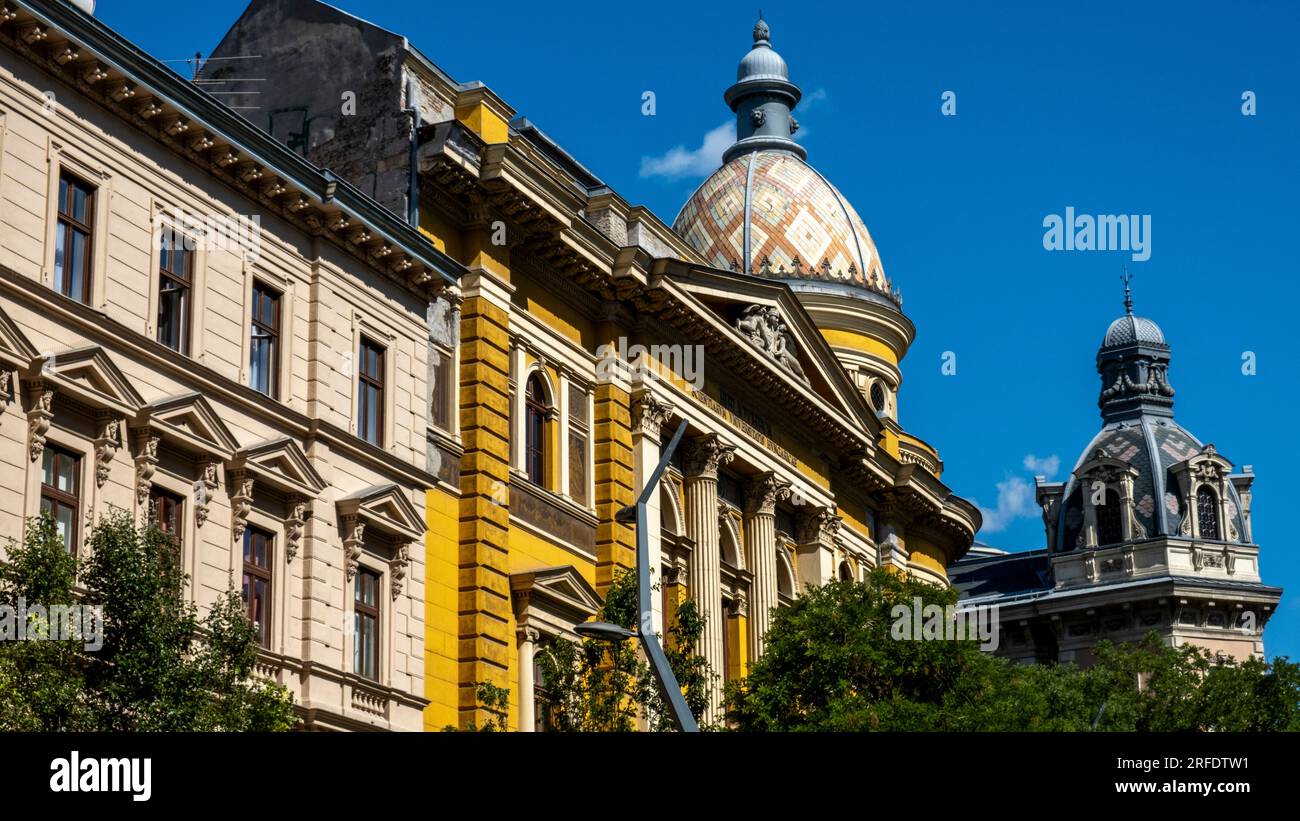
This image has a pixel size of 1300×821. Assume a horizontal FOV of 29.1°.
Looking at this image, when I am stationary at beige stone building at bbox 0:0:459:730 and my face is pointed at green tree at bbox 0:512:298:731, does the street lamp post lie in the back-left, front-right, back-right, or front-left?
front-left

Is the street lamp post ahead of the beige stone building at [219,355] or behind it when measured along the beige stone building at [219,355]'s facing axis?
ahead
